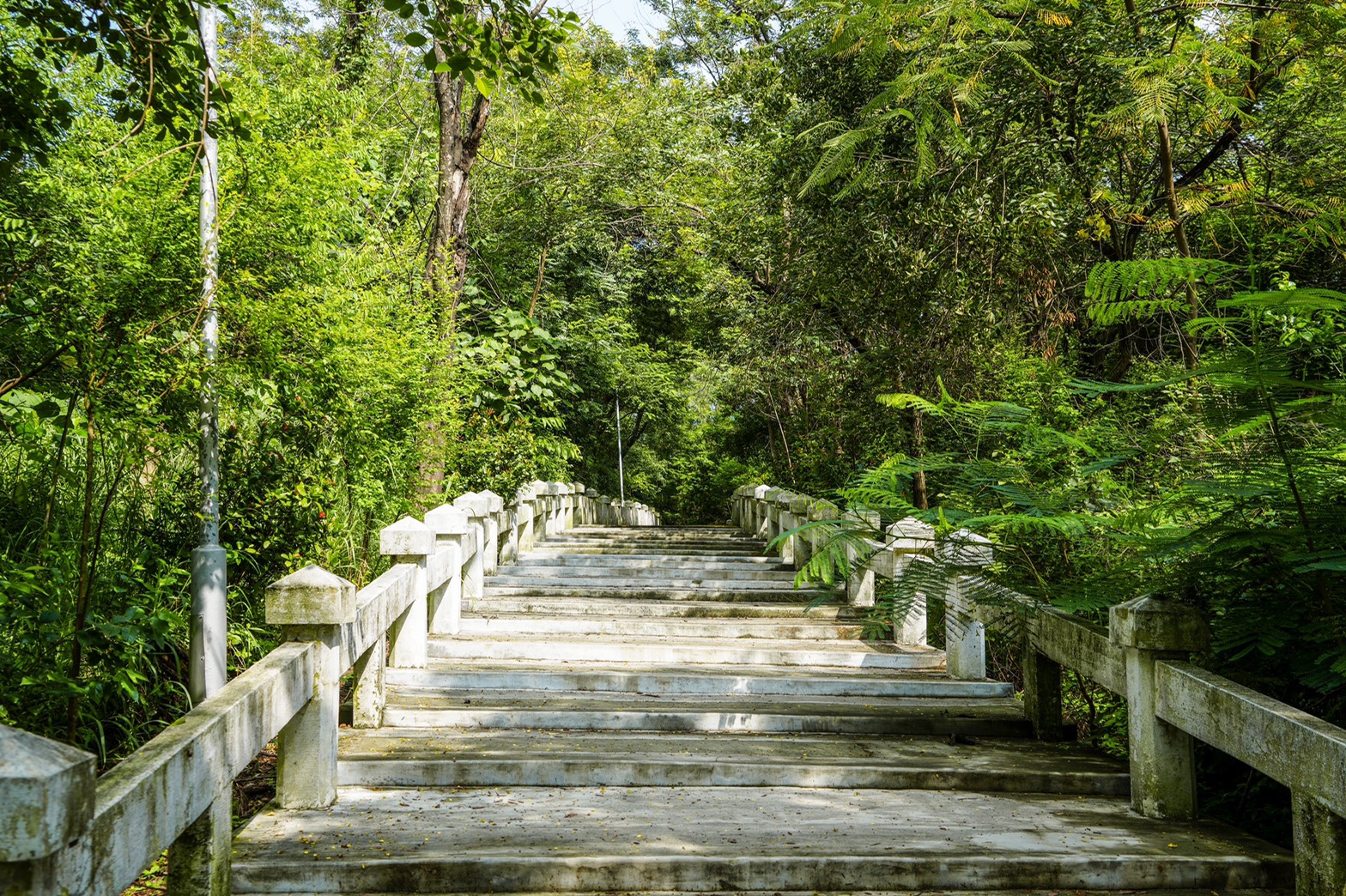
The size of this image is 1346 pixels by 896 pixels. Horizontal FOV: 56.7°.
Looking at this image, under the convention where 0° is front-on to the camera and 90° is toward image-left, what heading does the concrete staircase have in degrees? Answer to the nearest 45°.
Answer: approximately 0°
